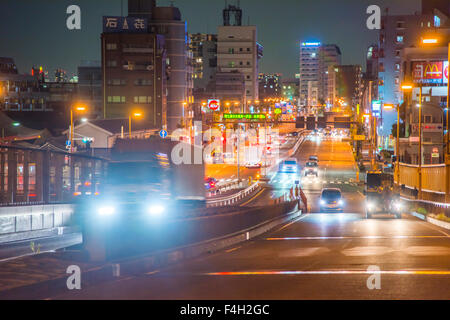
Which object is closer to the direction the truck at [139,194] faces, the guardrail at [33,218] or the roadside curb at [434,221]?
the guardrail

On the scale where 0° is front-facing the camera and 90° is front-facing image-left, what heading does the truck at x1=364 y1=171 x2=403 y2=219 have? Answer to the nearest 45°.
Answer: approximately 0°

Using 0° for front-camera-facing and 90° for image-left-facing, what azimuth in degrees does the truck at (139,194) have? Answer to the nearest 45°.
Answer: approximately 45°

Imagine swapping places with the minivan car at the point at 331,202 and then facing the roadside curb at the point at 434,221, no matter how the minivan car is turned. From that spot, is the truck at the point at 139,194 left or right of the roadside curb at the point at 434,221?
right

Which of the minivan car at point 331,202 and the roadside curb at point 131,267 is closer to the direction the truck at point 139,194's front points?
the roadside curb

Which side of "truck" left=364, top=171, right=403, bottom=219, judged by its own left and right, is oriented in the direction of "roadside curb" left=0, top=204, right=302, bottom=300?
front

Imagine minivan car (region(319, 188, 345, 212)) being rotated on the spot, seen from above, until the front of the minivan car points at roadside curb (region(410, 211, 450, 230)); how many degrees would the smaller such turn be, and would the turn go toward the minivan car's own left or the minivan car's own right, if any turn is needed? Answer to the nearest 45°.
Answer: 0° — it already faces it

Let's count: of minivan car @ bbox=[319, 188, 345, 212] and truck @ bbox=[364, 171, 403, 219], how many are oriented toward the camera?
2

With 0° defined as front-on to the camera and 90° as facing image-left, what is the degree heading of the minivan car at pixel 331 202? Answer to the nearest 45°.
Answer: approximately 0°

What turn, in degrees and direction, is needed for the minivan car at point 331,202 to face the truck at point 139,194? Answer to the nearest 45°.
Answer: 0° — it already faces it
